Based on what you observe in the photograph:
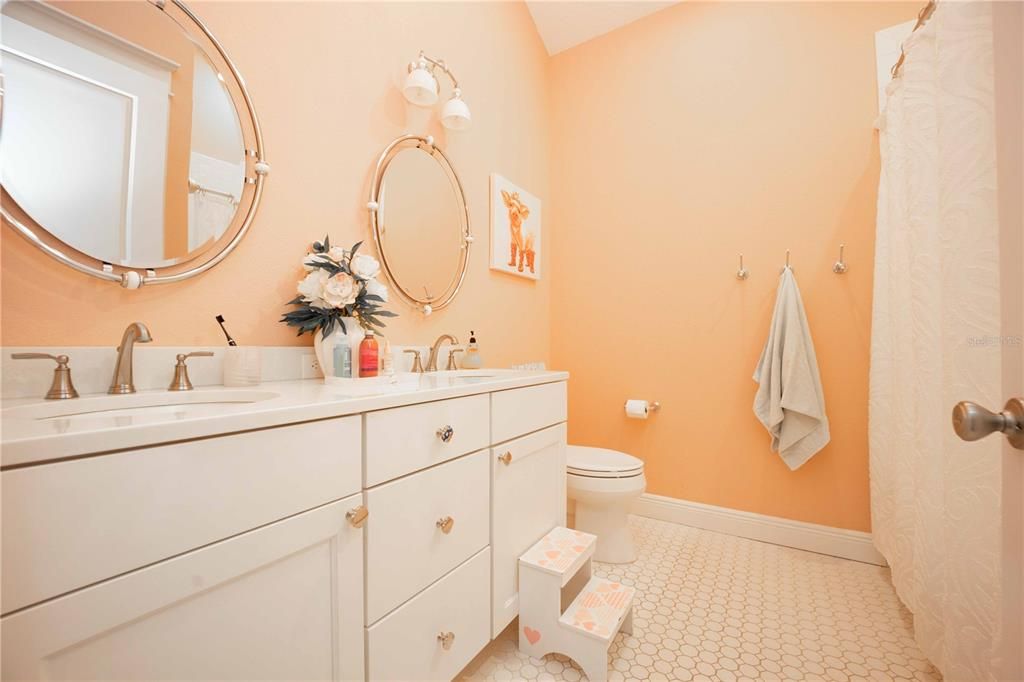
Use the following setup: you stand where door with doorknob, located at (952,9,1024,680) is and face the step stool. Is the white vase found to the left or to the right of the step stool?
left

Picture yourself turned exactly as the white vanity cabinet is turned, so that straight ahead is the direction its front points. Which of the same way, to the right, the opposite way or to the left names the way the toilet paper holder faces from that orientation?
to the right

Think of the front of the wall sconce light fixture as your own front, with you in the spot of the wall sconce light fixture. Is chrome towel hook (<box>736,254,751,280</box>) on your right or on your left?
on your left

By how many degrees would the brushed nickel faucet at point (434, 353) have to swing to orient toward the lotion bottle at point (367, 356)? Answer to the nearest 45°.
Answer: approximately 45° to its right

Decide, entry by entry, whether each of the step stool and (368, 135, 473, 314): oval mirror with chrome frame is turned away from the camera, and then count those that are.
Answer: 0

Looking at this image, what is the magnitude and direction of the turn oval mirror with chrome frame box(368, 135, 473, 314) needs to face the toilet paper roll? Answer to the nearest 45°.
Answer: approximately 45° to its left

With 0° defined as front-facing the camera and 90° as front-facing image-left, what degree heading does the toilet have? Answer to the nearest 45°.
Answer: approximately 315°

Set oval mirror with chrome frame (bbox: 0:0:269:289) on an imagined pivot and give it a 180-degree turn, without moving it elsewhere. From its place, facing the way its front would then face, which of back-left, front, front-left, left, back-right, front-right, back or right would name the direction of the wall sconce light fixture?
back-right
